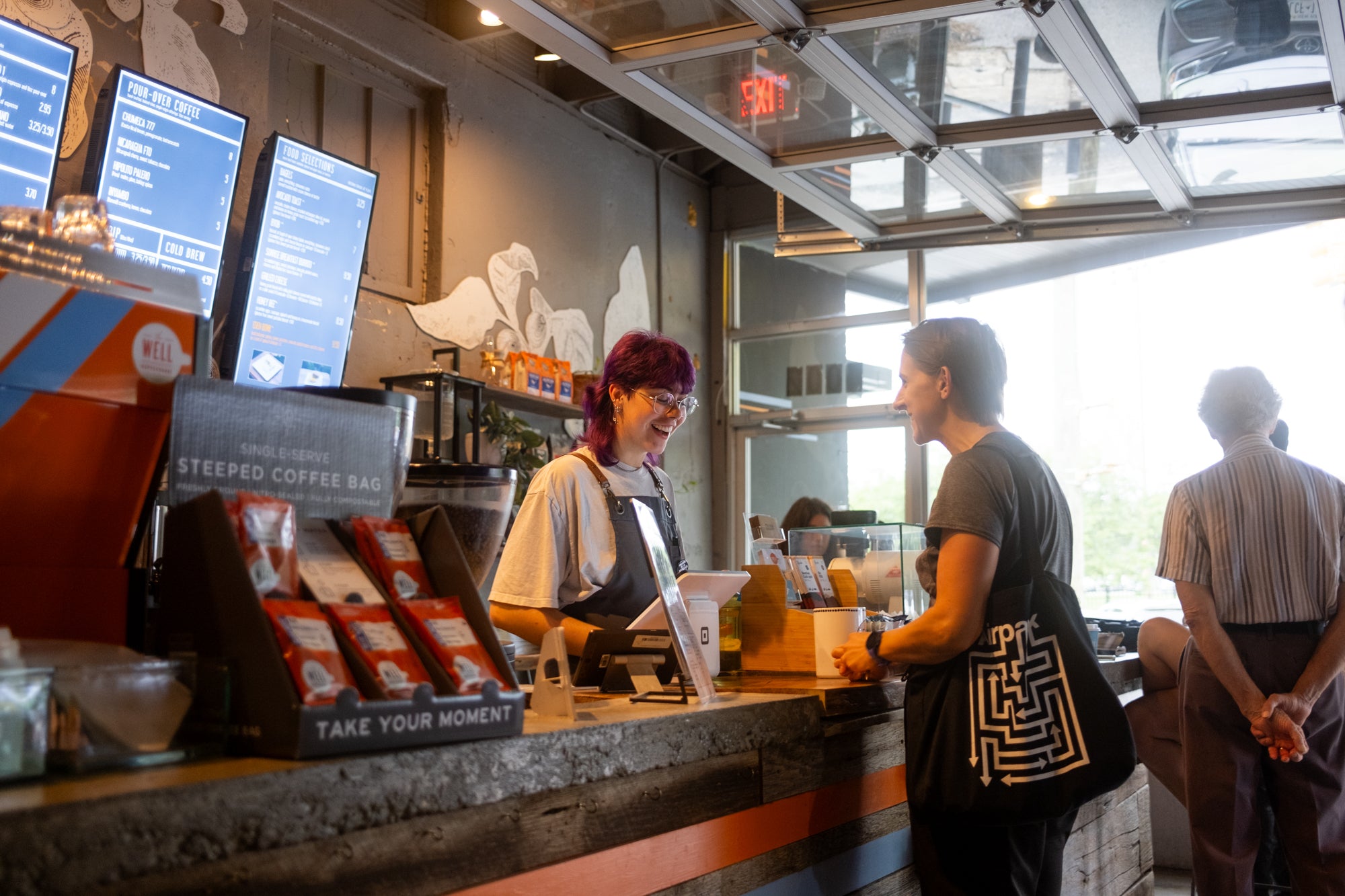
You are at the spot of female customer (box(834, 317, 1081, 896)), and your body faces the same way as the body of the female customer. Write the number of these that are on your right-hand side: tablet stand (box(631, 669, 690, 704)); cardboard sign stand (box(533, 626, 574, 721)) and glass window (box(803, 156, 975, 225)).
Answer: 1

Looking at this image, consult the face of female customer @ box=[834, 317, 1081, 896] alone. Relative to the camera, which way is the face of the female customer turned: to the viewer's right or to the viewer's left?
to the viewer's left

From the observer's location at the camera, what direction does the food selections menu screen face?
facing the viewer and to the right of the viewer

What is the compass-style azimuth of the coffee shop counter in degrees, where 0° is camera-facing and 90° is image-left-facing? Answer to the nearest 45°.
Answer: approximately 315°

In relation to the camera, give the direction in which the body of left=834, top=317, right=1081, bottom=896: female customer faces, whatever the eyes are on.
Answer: to the viewer's left

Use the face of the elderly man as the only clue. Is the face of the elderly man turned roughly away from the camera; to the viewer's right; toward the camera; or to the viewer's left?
away from the camera

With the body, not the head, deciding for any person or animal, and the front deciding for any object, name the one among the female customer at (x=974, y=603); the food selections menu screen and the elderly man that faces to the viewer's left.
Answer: the female customer

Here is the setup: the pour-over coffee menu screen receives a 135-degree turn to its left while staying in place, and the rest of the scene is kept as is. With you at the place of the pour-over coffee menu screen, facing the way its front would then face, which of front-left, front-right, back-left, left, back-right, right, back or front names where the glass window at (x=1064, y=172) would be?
right

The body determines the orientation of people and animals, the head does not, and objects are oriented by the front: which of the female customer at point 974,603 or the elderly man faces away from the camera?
the elderly man

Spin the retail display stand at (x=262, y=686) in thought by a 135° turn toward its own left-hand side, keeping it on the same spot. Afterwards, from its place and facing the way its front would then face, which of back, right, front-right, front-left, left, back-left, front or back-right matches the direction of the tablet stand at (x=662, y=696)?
front-right

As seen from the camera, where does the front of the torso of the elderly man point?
away from the camera

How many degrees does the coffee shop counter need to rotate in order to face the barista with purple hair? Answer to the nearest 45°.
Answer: approximately 135° to its left

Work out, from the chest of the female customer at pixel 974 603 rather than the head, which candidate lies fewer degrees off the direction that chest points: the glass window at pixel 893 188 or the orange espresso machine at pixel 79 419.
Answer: the orange espresso machine
